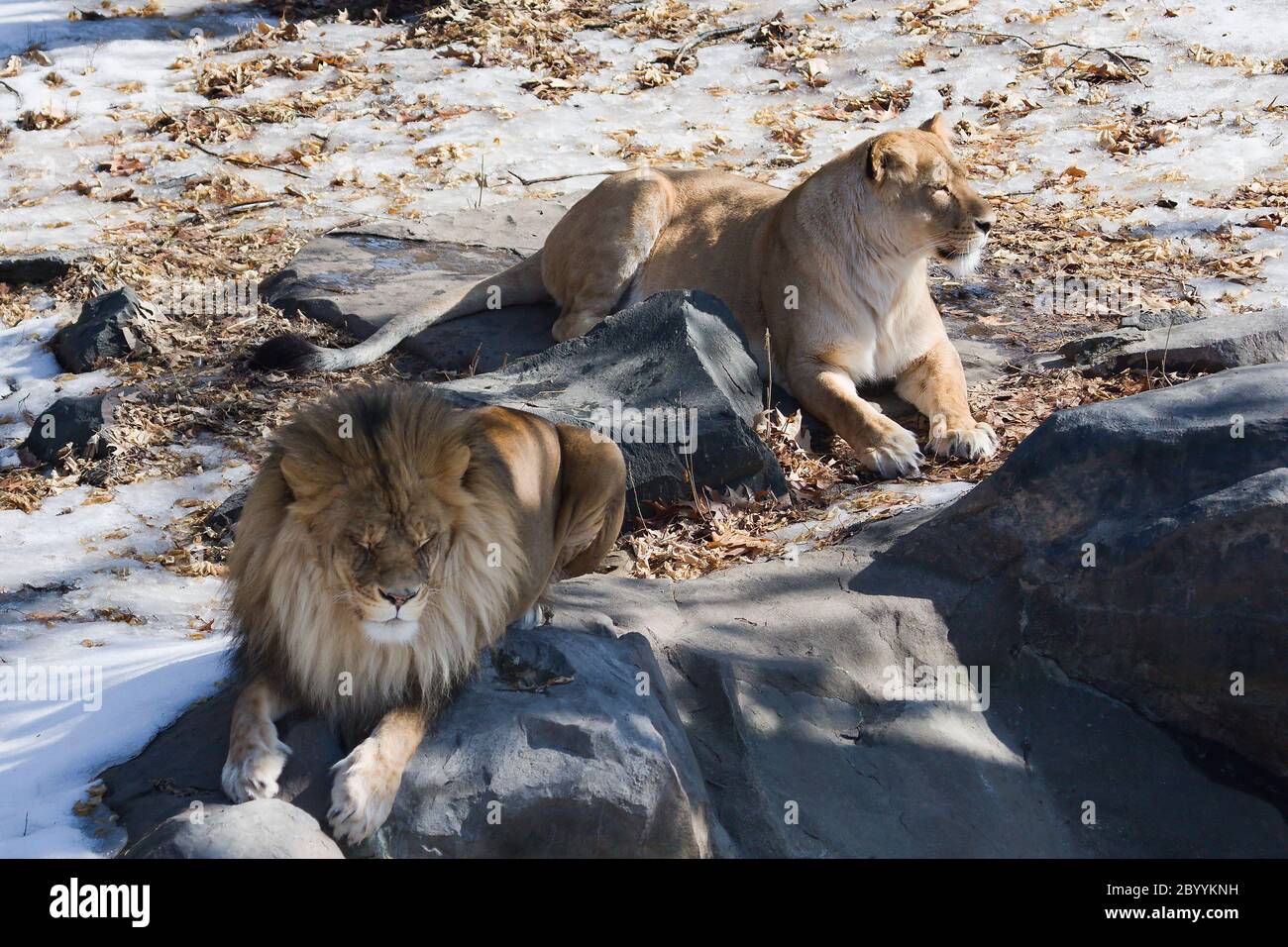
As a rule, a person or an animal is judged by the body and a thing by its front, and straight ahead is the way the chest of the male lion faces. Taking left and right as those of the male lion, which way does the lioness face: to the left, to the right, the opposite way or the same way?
to the left

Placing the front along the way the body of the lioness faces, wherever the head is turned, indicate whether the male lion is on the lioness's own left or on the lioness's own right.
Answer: on the lioness's own right

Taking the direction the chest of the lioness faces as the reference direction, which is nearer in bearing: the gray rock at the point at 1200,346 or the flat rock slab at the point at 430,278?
the gray rock

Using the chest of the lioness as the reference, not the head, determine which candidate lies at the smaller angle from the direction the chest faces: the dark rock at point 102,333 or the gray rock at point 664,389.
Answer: the gray rock

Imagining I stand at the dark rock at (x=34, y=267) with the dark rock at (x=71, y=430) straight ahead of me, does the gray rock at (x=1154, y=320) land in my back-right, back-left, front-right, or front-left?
front-left

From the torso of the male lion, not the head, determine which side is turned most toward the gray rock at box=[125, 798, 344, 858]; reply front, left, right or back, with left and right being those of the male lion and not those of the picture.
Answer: front

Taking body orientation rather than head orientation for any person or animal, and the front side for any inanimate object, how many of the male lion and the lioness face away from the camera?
0

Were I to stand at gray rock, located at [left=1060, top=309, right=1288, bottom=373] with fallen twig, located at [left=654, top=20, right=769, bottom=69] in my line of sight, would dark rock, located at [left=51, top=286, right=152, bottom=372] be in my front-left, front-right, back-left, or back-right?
front-left

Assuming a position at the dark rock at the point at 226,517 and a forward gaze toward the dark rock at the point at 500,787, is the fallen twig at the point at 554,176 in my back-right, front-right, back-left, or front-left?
back-left

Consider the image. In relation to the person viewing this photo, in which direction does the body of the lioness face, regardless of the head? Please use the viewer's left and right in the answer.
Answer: facing the viewer and to the right of the viewer

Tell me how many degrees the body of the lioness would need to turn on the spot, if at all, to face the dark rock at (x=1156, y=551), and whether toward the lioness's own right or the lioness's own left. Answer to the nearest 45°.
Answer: approximately 45° to the lioness's own right
